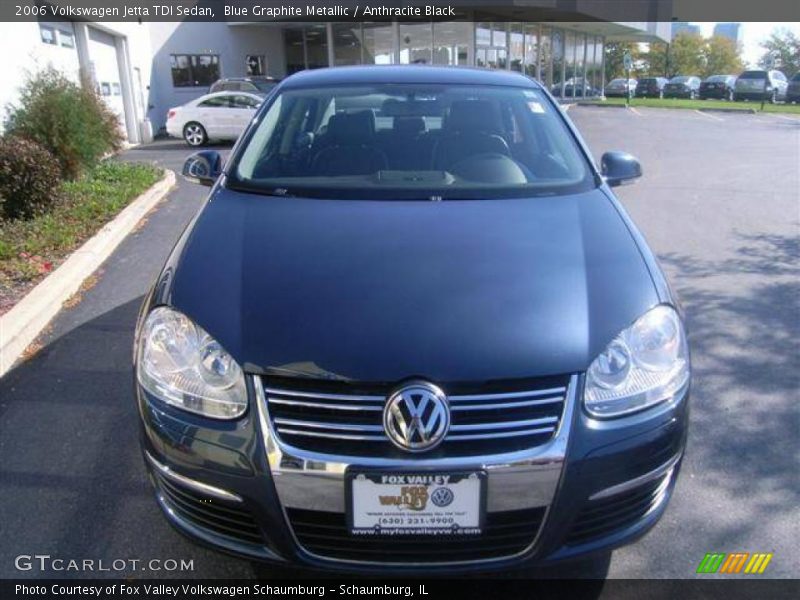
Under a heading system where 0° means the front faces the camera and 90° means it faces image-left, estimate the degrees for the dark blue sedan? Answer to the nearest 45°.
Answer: approximately 0°

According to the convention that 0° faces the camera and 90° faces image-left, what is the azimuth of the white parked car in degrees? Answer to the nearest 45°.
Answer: approximately 270°

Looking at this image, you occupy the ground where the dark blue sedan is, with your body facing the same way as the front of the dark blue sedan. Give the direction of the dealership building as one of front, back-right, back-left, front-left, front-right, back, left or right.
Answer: back

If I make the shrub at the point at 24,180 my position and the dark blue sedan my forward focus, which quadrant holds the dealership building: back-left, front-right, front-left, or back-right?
back-left

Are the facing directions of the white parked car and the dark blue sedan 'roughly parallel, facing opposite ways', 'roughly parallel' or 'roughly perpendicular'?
roughly perpendicular

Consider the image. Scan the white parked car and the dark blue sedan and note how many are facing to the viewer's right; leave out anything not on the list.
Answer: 1
